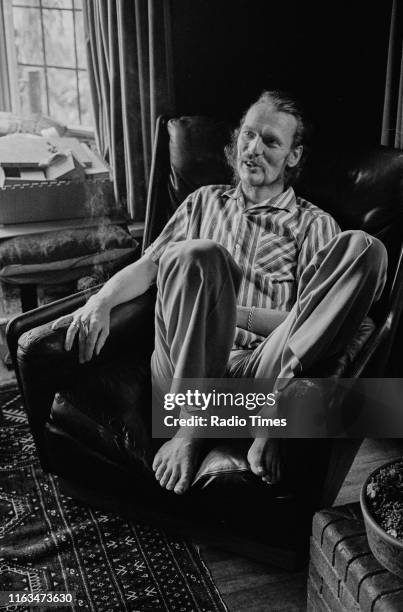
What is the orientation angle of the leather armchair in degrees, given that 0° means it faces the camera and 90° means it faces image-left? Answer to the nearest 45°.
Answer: approximately 45°

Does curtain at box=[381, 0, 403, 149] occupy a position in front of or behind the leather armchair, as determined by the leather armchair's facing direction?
behind

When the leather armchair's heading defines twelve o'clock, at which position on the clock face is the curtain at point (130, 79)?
The curtain is roughly at 4 o'clock from the leather armchair.

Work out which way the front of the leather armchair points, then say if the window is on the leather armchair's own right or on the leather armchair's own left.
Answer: on the leather armchair's own right

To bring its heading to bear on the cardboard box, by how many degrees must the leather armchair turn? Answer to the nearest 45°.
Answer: approximately 90° to its right
